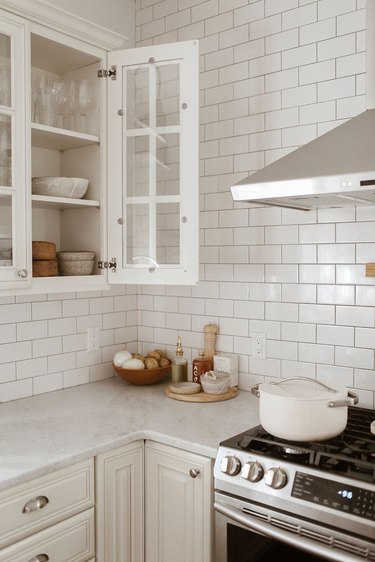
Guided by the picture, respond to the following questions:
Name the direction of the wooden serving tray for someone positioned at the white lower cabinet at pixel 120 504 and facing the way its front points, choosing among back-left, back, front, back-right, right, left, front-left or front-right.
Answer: left

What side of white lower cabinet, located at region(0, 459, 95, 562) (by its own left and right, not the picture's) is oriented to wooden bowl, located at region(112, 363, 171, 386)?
left

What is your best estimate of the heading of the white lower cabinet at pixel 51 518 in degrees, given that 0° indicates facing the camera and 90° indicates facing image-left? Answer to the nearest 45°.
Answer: approximately 315°

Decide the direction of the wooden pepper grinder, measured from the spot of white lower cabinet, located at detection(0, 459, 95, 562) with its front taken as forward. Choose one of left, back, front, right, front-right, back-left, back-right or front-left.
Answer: left

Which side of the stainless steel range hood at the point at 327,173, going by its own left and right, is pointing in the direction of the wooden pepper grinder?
right

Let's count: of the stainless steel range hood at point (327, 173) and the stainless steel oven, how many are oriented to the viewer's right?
0

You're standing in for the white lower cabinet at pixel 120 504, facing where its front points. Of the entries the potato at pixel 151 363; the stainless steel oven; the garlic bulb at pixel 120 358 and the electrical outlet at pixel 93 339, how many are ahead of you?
1

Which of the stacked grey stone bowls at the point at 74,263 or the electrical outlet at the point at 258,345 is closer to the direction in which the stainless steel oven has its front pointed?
the stacked grey stone bowls

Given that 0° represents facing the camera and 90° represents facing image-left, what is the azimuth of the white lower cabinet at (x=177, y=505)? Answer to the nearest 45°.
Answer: approximately 45°

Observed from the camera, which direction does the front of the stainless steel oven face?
facing the viewer and to the left of the viewer
